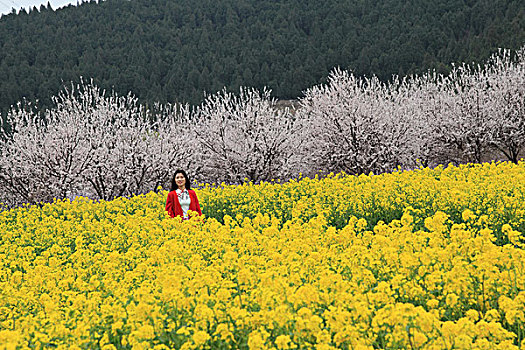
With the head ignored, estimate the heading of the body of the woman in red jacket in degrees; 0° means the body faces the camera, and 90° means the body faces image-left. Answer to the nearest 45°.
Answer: approximately 0°
